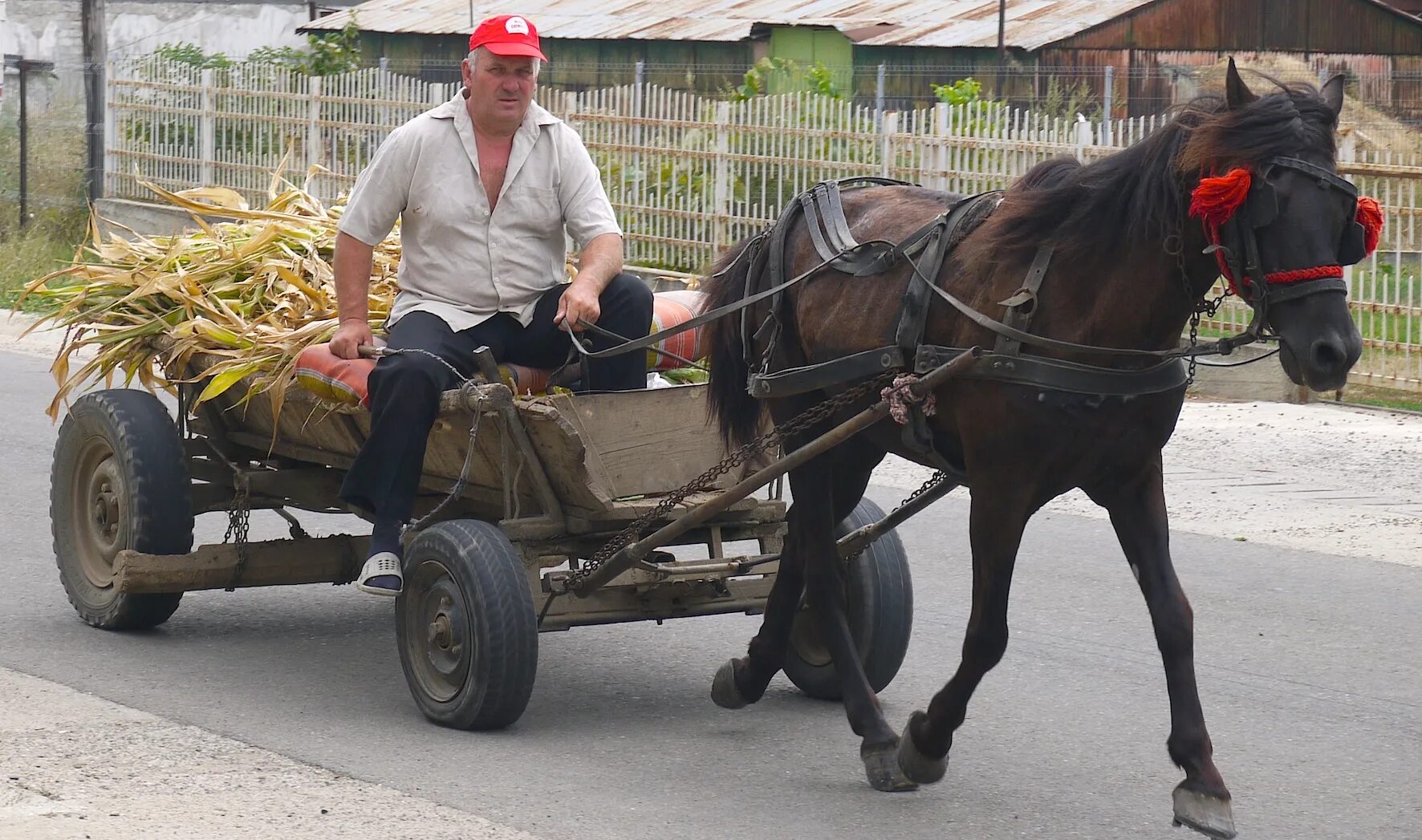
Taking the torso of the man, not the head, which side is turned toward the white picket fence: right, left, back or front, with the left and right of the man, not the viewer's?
back

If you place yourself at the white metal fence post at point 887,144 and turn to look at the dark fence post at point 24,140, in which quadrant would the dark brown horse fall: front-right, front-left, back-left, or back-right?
back-left

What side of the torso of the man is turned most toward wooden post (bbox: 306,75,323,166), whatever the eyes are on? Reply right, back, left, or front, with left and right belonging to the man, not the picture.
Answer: back

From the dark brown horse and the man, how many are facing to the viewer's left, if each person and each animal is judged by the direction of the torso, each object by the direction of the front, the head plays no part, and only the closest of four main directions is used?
0

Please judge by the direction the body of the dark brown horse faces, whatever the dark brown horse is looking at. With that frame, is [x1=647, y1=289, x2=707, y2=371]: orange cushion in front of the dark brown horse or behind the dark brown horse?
behind

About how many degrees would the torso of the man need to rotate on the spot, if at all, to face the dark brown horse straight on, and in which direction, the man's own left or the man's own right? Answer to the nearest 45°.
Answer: approximately 45° to the man's own left

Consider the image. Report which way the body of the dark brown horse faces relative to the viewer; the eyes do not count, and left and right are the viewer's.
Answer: facing the viewer and to the right of the viewer
